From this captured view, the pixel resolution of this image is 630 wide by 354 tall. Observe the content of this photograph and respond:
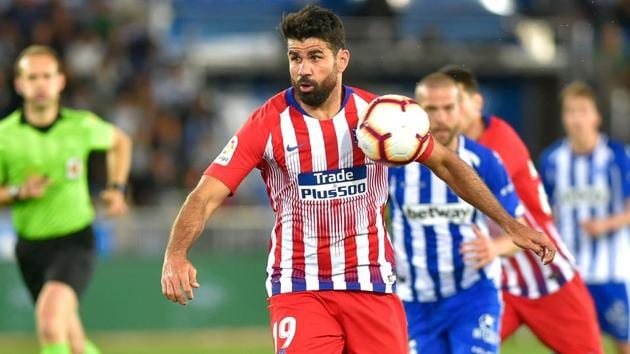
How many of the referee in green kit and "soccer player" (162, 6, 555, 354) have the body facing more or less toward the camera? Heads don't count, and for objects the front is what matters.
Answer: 2

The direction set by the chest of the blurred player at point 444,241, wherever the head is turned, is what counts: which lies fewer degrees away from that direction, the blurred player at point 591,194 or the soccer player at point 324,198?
the soccer player

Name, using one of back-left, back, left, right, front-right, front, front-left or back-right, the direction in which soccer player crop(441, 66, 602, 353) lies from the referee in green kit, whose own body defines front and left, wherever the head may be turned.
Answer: front-left

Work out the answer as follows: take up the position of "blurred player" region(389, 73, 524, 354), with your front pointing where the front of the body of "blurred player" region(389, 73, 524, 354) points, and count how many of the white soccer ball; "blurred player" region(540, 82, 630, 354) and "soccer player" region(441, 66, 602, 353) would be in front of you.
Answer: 1

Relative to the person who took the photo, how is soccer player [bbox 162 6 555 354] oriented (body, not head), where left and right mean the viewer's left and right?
facing the viewer

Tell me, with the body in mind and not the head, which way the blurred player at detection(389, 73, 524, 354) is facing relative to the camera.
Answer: toward the camera

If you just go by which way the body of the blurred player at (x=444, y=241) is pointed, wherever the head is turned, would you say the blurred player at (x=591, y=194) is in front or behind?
behind
